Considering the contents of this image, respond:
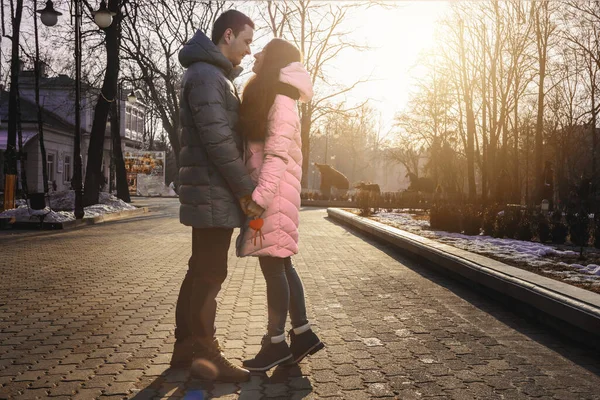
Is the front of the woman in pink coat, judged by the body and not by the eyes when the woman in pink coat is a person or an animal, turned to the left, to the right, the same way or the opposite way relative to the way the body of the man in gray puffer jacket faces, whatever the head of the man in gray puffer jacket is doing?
the opposite way

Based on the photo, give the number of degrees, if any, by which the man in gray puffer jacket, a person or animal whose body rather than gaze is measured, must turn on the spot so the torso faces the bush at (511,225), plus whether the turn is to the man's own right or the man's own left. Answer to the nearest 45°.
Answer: approximately 45° to the man's own left

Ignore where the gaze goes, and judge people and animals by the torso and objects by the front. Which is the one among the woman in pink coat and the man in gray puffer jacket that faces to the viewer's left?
the woman in pink coat

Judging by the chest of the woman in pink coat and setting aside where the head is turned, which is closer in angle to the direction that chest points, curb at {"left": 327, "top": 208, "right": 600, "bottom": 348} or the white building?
the white building

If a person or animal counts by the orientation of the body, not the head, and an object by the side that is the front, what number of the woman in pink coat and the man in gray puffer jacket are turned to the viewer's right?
1

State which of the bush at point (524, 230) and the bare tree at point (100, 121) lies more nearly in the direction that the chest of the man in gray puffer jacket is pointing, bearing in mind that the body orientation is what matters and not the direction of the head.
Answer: the bush

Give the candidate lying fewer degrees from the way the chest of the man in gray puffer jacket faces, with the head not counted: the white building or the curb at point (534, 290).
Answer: the curb

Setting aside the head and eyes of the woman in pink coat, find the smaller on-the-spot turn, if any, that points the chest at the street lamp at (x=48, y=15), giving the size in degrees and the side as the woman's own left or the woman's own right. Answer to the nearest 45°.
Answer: approximately 45° to the woman's own right

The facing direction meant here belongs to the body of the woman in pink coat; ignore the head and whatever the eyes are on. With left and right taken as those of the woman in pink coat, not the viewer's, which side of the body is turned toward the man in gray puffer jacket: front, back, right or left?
front

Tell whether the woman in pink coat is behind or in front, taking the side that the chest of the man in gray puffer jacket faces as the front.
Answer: in front

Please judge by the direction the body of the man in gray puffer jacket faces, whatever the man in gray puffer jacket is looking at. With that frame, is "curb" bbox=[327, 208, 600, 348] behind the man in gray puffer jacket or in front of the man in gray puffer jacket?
in front

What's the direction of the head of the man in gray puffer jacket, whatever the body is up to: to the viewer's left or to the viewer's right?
to the viewer's right

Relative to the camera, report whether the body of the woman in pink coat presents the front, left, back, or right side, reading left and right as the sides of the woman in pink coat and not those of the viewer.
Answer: left

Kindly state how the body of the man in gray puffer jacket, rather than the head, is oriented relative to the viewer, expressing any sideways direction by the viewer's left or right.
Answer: facing to the right of the viewer

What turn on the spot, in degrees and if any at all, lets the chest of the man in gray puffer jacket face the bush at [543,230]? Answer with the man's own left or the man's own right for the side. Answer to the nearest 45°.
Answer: approximately 45° to the man's own left
